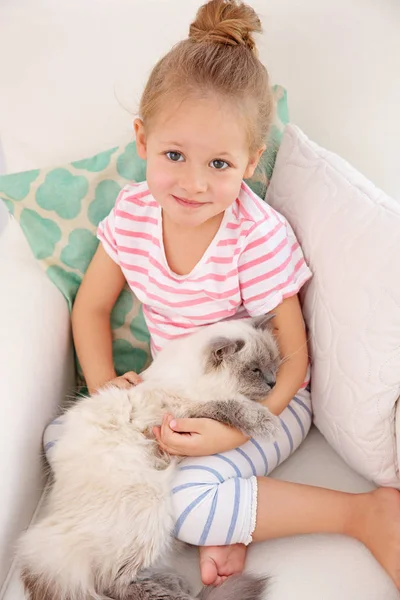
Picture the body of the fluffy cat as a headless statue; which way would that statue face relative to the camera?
to the viewer's right

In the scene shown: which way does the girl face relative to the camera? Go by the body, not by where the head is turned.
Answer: toward the camera

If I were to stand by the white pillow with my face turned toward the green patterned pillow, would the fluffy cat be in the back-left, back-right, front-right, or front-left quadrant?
front-left
